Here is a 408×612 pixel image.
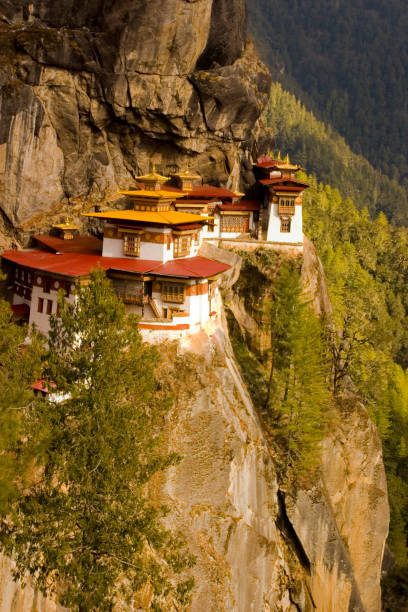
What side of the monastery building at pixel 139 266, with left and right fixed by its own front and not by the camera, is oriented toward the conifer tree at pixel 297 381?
left

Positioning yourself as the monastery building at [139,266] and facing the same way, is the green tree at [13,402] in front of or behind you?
in front

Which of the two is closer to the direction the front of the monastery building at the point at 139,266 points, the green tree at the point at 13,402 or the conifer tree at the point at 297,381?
the green tree

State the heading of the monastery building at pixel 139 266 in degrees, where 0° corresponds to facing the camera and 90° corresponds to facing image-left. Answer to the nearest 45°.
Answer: approximately 0°
